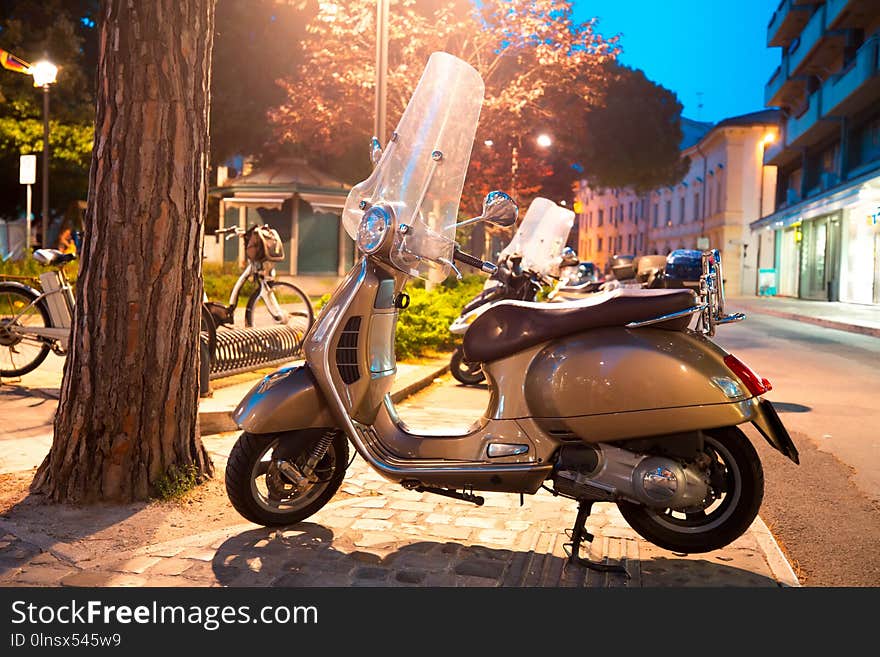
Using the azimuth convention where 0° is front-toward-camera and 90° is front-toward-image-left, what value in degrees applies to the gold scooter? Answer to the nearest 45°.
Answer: approximately 90°

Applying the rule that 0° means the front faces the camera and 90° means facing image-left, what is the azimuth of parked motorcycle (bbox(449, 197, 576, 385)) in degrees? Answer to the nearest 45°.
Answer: approximately 45°

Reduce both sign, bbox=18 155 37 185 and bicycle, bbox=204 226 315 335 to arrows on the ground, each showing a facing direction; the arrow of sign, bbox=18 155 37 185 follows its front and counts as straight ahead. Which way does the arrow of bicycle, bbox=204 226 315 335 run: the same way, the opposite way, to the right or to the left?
to the left

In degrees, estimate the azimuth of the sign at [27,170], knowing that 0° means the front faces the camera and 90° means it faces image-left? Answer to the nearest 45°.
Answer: approximately 0°

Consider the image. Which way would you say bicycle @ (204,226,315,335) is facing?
to the viewer's right

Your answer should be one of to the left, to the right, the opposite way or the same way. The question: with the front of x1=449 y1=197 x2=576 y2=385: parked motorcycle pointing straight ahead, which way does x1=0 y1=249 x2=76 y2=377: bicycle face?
the opposite way

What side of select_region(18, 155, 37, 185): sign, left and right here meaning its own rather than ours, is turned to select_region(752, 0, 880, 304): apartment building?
left

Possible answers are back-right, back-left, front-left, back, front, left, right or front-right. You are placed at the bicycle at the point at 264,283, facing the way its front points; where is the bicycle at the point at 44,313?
back-right

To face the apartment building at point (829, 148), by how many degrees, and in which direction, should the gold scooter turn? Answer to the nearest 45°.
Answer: approximately 90° to its right

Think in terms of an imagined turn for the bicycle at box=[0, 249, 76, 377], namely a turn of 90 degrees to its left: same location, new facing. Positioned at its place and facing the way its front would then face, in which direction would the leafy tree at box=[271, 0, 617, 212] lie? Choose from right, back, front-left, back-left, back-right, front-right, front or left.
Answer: front-right

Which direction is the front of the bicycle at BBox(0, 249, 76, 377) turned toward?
to the viewer's right
